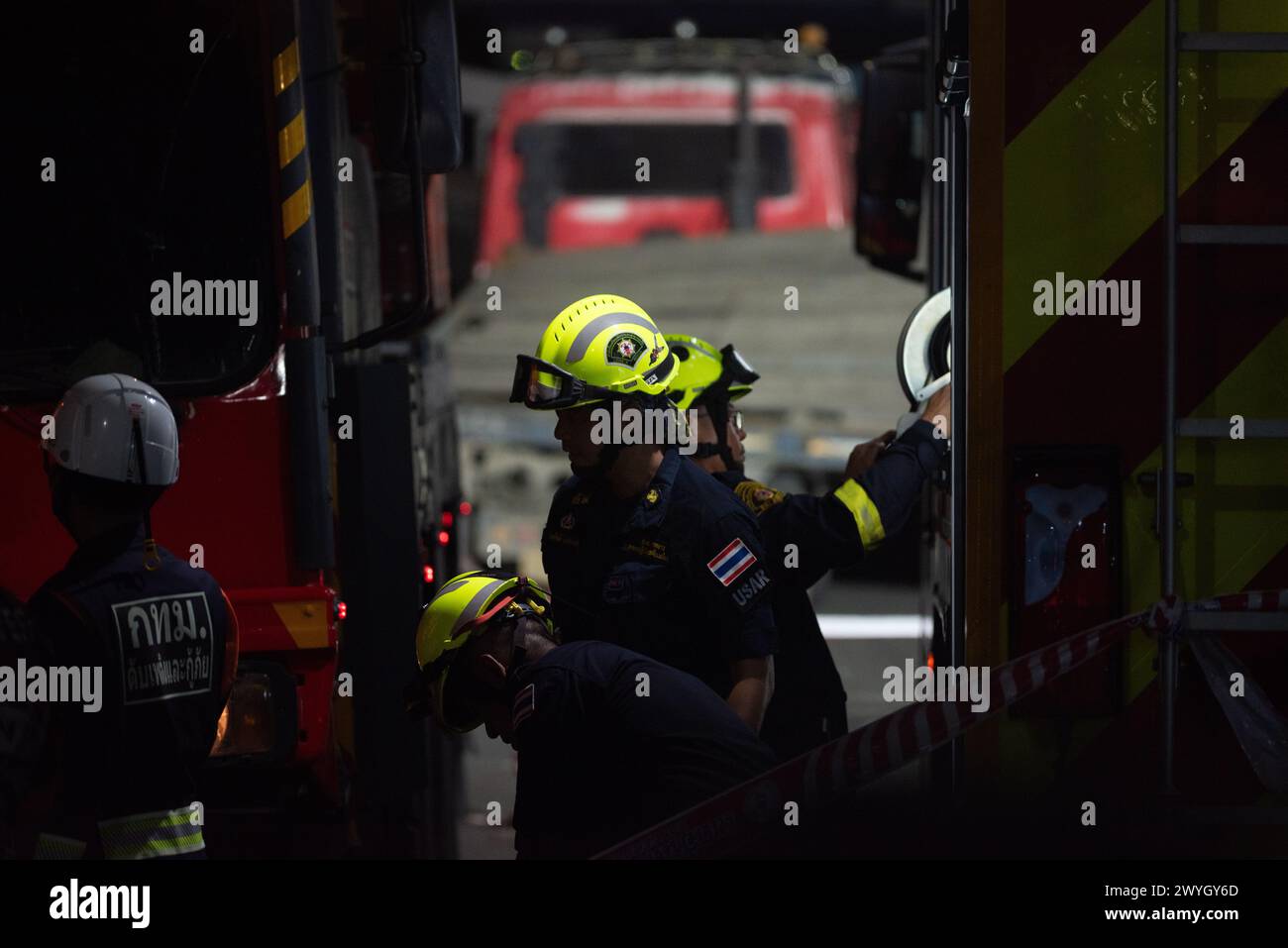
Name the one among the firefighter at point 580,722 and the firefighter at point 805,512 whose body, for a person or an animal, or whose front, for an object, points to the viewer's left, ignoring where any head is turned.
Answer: the firefighter at point 580,722

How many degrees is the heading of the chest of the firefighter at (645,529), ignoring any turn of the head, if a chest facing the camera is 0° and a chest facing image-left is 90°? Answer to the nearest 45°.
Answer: approximately 45°

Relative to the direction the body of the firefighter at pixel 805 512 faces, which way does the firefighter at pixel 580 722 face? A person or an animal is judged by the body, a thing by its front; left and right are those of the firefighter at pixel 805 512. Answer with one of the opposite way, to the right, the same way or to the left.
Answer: the opposite way

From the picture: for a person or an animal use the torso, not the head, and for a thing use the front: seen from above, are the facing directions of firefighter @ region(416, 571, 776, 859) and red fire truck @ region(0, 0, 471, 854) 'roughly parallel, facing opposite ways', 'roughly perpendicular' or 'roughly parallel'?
roughly perpendicular

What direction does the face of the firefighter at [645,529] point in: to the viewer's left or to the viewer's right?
to the viewer's left

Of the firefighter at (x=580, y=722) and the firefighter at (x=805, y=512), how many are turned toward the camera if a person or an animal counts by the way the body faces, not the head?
0

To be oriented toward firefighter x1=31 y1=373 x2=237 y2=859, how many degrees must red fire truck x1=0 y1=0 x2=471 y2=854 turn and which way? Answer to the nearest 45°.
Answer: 0° — it already faces them

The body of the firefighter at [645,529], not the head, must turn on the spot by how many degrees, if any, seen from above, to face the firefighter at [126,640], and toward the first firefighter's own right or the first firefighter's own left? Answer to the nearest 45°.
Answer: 0° — they already face them

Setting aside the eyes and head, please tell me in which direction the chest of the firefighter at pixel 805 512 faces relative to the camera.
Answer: to the viewer's right

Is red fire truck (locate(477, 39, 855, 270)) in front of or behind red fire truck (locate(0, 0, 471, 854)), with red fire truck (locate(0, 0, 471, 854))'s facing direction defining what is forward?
behind

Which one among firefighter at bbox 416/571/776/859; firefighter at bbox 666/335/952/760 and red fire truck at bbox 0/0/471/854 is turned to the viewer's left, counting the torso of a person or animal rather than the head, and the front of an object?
firefighter at bbox 416/571/776/859

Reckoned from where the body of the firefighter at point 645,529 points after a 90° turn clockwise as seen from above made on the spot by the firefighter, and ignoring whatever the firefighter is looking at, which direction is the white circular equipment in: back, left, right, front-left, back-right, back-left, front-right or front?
right

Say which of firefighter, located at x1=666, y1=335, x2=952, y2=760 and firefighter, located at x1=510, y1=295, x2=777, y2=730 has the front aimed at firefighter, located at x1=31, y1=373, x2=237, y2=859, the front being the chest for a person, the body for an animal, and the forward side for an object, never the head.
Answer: firefighter, located at x1=510, y1=295, x2=777, y2=730

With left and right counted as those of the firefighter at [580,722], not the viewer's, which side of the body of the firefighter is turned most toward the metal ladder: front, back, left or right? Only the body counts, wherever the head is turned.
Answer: back

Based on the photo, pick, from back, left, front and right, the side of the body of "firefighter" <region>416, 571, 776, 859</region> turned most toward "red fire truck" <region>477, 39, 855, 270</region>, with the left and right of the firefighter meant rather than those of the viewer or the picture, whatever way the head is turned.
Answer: right
